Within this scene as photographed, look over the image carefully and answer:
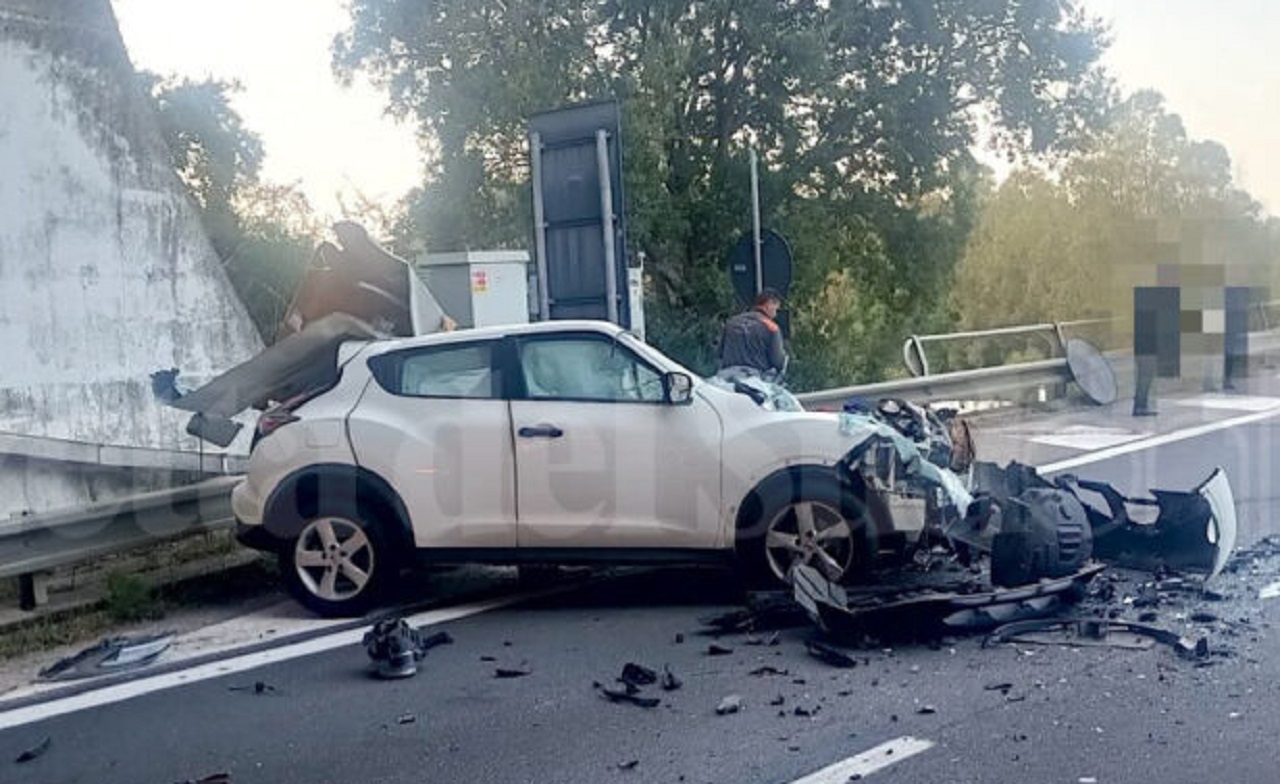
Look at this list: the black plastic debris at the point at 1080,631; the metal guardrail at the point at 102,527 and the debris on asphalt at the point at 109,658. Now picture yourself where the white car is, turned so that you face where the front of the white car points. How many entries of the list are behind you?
2

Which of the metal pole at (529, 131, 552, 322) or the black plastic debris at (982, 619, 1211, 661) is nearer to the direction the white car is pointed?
the black plastic debris

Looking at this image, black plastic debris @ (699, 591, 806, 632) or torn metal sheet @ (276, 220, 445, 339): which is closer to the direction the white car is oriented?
the black plastic debris

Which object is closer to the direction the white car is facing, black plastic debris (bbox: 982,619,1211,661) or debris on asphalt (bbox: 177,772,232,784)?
the black plastic debris

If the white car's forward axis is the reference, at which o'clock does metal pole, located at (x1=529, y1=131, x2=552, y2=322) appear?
The metal pole is roughly at 9 o'clock from the white car.

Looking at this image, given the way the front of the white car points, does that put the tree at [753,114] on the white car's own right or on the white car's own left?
on the white car's own left

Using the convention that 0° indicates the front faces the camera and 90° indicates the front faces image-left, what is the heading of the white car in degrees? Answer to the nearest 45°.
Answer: approximately 270°

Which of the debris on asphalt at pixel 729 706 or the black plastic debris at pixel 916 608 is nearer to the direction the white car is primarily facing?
the black plastic debris

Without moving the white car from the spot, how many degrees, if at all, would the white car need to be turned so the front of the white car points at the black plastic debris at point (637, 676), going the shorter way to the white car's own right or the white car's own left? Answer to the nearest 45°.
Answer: approximately 90° to the white car's own right

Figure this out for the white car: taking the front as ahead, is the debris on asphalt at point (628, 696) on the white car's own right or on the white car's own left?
on the white car's own right

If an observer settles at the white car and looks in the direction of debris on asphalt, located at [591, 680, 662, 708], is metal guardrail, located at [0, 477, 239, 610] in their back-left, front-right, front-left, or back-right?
back-right

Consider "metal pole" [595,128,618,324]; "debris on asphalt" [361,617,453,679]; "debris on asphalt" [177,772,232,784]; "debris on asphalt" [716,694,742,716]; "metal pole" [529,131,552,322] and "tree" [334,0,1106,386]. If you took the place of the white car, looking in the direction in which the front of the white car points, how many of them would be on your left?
3

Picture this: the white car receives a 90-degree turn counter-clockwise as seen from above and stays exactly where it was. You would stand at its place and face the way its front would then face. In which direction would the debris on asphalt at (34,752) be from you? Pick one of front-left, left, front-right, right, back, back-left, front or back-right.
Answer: back-left
